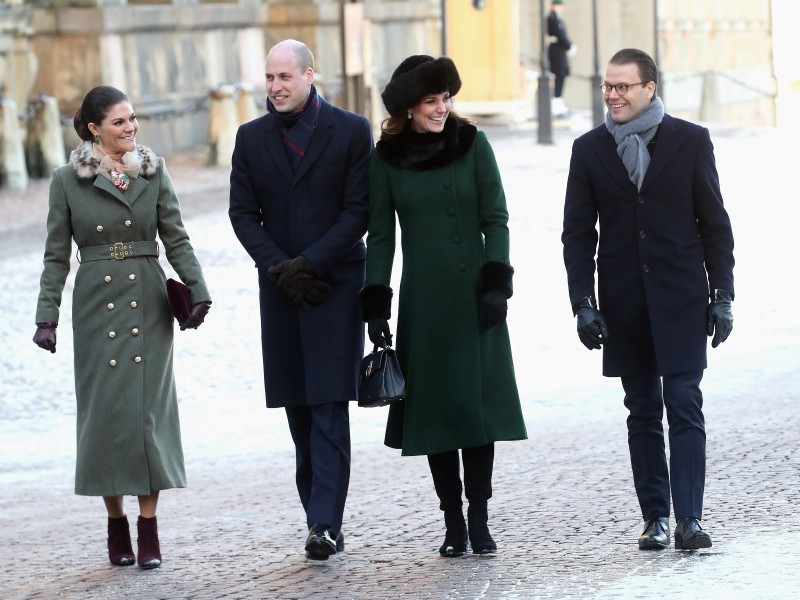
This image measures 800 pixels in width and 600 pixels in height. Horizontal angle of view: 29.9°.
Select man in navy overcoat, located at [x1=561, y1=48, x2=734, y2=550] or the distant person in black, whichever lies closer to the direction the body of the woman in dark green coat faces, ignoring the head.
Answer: the man in navy overcoat

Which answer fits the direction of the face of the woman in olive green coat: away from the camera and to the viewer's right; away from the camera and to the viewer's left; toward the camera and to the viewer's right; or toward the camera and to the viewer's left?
toward the camera and to the viewer's right

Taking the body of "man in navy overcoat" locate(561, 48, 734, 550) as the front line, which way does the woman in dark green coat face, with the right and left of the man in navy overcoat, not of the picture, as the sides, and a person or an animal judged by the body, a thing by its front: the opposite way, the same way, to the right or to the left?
the same way

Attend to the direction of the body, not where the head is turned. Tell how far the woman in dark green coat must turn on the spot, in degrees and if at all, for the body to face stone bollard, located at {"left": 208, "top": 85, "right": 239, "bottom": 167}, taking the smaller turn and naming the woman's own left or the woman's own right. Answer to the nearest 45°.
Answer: approximately 180°

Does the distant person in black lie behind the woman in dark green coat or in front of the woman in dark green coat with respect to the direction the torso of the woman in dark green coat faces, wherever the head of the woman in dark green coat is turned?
behind

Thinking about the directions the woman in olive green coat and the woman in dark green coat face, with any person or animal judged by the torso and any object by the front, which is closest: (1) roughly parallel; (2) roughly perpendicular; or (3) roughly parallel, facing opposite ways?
roughly parallel

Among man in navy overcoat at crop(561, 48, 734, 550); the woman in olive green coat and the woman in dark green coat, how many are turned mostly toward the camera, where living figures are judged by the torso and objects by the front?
3

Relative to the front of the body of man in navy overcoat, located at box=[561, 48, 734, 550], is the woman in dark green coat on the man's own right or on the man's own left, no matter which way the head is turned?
on the man's own right

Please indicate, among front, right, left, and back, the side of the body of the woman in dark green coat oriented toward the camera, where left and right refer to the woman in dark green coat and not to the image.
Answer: front

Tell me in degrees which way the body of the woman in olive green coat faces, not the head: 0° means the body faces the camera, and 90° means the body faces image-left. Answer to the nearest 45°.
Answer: approximately 0°

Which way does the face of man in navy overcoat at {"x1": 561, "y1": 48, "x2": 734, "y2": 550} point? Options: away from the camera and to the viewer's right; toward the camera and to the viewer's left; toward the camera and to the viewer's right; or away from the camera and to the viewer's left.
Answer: toward the camera and to the viewer's left

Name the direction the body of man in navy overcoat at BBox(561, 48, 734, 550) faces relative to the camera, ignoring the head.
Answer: toward the camera

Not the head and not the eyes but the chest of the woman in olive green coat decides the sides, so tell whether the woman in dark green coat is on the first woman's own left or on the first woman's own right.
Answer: on the first woman's own left

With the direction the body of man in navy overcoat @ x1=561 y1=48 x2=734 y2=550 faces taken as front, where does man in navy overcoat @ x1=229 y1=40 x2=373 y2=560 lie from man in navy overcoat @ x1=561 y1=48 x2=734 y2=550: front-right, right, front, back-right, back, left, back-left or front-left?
right

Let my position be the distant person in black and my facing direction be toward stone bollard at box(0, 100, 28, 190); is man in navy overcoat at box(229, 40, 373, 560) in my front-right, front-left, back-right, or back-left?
front-left
